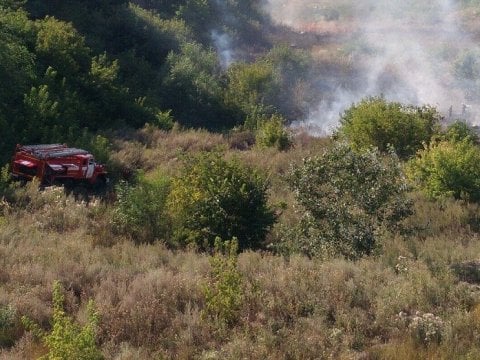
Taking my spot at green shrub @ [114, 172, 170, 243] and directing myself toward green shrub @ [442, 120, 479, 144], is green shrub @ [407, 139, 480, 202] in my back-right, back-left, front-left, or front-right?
front-right

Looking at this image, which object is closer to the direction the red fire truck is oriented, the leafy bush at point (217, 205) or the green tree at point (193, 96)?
the green tree

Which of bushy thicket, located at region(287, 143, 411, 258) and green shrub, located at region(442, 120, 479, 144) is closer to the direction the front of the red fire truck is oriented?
the green shrub

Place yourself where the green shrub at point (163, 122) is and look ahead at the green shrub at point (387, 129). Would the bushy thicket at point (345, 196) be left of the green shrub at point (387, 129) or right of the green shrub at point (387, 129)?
right
